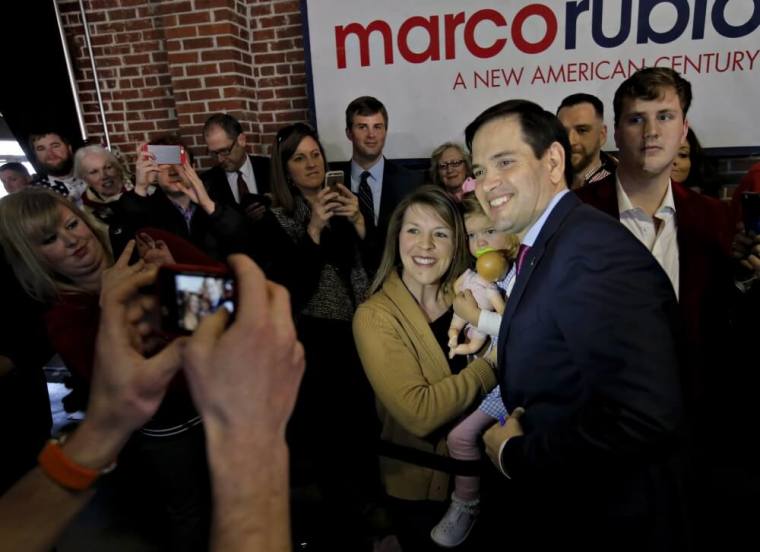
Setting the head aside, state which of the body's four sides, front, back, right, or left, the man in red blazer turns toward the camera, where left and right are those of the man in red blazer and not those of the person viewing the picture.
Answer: front

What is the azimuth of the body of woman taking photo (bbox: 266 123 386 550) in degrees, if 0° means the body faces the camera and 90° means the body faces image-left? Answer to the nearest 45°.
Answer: approximately 315°

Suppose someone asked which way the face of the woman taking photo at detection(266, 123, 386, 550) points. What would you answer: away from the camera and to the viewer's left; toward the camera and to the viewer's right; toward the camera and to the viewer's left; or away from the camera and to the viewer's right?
toward the camera and to the viewer's right

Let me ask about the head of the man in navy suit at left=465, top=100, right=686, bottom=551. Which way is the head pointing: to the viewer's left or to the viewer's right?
to the viewer's left

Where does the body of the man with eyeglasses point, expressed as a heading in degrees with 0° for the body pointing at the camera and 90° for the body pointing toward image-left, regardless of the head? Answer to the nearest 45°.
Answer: approximately 0°

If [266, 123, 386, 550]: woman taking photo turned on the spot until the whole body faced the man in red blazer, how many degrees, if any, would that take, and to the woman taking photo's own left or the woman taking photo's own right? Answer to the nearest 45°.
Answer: approximately 45° to the woman taking photo's own left

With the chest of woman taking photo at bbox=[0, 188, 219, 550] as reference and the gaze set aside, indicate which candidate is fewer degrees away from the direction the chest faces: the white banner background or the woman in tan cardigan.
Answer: the woman in tan cardigan

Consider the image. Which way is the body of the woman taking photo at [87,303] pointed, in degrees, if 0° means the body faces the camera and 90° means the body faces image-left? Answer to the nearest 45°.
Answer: approximately 315°

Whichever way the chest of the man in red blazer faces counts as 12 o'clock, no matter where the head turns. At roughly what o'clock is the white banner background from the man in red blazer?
The white banner background is roughly at 5 o'clock from the man in red blazer.

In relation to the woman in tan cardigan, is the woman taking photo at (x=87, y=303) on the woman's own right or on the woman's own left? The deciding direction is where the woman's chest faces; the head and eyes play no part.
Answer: on the woman's own right

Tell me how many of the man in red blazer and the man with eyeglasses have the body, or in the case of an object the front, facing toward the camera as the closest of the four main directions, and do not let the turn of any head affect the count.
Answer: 2
